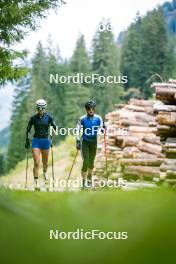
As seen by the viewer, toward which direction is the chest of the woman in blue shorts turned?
toward the camera

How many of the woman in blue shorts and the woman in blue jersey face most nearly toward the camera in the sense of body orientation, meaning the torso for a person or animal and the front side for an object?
2

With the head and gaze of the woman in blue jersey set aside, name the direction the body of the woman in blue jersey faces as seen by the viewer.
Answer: toward the camera

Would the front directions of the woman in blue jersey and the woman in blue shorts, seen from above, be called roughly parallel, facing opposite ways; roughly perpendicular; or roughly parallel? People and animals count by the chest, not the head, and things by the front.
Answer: roughly parallel
